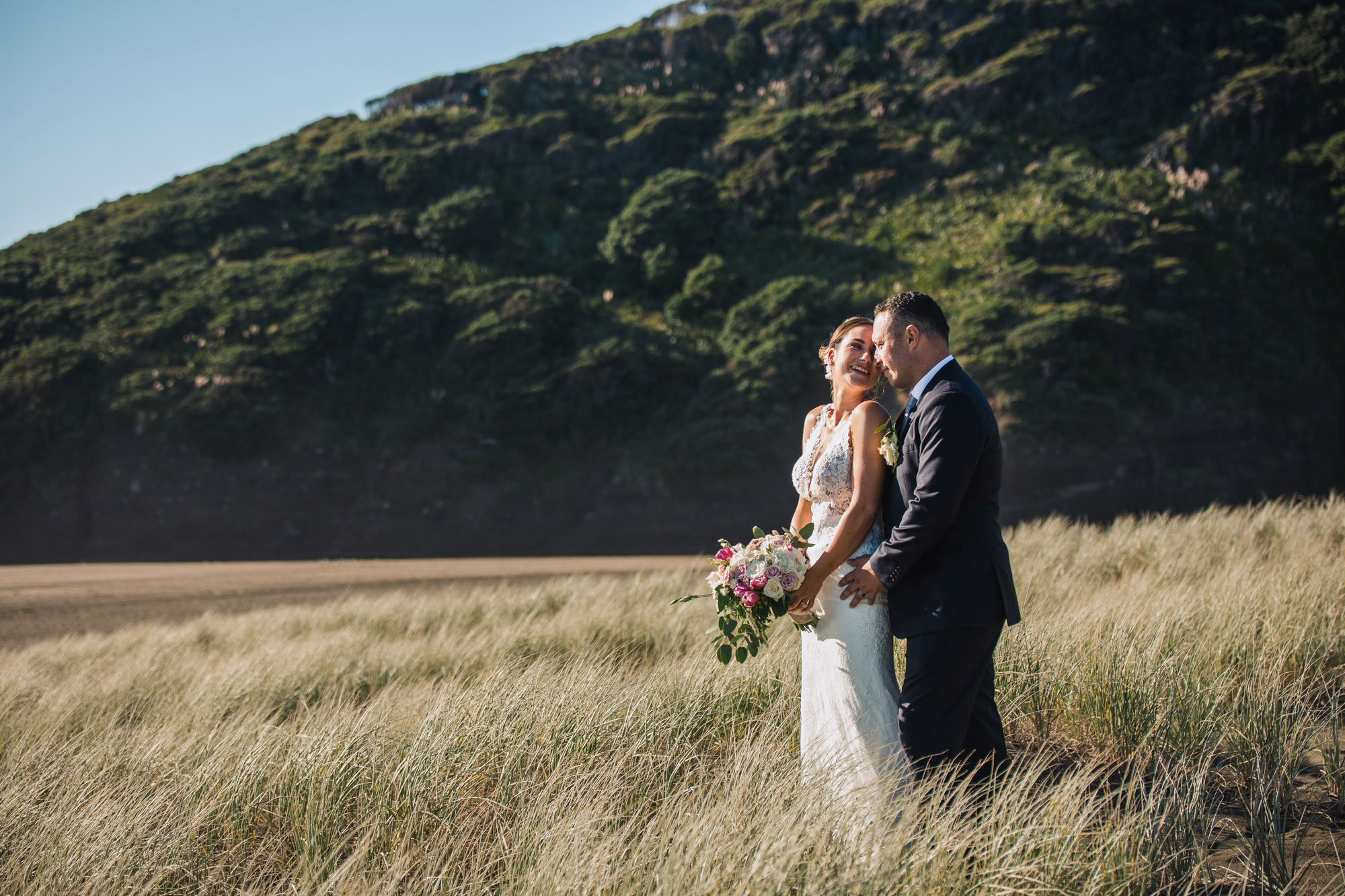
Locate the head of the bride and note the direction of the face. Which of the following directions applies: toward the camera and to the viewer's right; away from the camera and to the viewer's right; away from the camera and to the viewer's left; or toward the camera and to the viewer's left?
toward the camera and to the viewer's right

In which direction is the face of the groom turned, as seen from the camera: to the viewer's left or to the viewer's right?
to the viewer's left

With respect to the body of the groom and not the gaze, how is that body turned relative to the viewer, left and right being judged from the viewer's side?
facing to the left of the viewer
